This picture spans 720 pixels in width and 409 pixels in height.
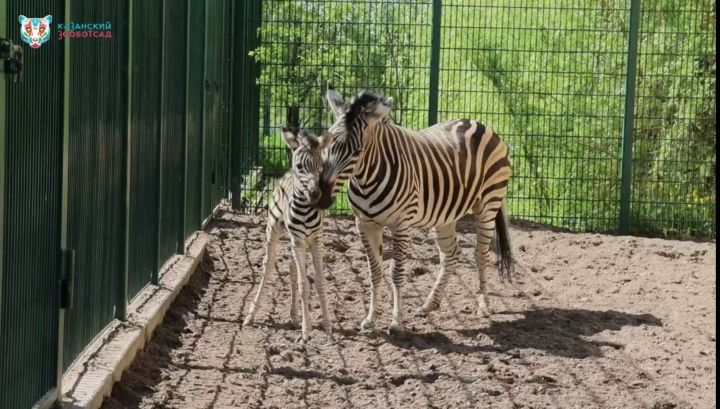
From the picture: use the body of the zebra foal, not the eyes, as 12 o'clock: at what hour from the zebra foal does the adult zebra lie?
The adult zebra is roughly at 9 o'clock from the zebra foal.

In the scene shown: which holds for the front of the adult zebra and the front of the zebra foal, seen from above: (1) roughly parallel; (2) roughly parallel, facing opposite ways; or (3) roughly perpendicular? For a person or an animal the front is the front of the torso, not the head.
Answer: roughly perpendicular

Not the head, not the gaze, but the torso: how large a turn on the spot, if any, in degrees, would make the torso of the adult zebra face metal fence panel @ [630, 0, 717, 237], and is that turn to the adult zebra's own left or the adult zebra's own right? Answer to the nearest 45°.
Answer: approximately 180°

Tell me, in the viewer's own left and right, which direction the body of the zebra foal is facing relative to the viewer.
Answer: facing the viewer and to the right of the viewer

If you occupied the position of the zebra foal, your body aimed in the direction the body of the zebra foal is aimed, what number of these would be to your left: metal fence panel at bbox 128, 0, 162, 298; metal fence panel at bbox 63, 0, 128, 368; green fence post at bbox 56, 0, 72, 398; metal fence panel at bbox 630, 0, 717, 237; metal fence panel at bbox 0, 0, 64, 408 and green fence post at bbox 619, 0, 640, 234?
2

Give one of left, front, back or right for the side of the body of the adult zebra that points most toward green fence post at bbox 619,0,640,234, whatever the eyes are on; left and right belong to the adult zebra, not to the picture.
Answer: back

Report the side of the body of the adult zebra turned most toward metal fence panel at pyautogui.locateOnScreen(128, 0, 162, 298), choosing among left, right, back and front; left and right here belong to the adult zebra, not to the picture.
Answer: front

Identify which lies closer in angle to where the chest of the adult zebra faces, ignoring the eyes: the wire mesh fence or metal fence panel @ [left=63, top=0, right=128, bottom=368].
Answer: the metal fence panel

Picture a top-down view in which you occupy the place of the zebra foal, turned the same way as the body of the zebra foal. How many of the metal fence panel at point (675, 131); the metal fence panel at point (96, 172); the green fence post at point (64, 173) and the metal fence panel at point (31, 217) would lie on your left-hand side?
1

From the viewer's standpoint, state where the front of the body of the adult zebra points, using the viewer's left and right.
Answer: facing the viewer and to the left of the viewer

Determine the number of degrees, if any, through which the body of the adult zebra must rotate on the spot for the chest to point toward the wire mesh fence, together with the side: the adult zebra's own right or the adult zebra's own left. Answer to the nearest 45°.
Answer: approximately 135° to the adult zebra's own right

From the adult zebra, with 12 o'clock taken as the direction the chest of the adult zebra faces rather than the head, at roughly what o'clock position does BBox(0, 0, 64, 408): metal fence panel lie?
The metal fence panel is roughly at 11 o'clock from the adult zebra.

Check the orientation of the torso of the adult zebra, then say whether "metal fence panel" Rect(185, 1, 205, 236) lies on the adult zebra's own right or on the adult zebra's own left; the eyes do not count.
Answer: on the adult zebra's own right

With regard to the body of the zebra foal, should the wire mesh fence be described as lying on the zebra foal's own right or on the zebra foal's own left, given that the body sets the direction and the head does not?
on the zebra foal's own left

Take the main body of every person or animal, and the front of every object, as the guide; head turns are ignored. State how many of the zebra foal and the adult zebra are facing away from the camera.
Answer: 0
